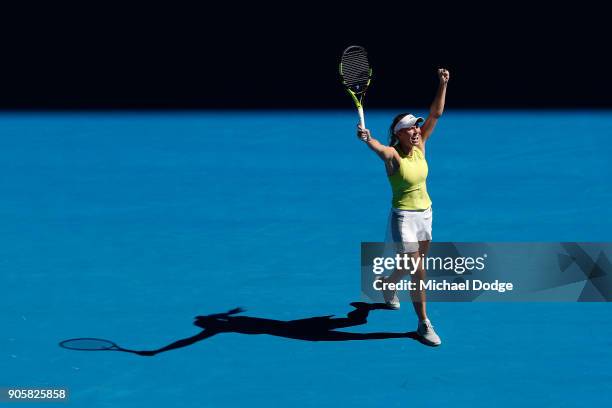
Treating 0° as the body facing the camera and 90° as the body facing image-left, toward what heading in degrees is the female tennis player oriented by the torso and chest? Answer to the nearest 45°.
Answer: approximately 315°

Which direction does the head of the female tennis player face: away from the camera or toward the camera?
toward the camera
